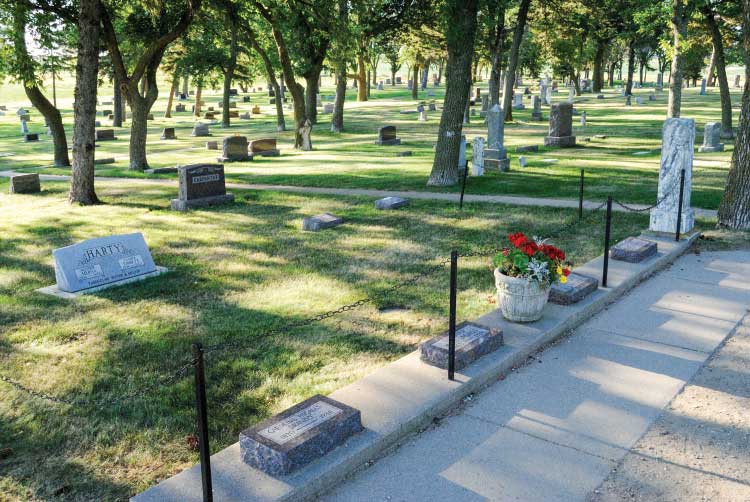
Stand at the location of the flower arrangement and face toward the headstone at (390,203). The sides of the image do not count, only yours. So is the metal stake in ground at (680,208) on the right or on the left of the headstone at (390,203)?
right

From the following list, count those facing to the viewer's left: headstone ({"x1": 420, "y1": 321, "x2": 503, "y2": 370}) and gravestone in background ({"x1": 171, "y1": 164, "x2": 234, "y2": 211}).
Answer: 0

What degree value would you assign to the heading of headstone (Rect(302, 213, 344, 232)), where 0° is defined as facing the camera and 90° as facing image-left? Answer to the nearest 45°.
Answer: approximately 315°

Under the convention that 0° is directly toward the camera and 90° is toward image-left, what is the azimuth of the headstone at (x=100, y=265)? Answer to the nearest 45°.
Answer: approximately 315°

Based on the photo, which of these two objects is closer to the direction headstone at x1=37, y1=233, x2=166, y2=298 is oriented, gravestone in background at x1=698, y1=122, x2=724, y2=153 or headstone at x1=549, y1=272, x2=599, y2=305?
the headstone

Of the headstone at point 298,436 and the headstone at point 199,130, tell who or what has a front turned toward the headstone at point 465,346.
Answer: the headstone at point 199,130
